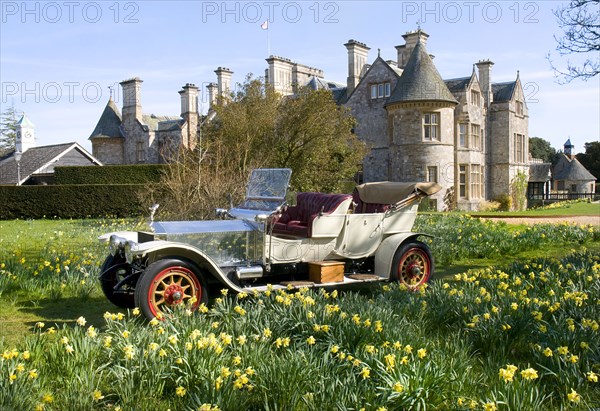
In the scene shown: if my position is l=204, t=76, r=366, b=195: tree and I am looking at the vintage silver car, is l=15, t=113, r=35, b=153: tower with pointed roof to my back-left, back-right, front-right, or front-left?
back-right

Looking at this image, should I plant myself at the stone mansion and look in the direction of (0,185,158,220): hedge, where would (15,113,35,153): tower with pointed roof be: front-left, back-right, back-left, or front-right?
front-right

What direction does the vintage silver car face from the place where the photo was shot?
facing the viewer and to the left of the viewer
